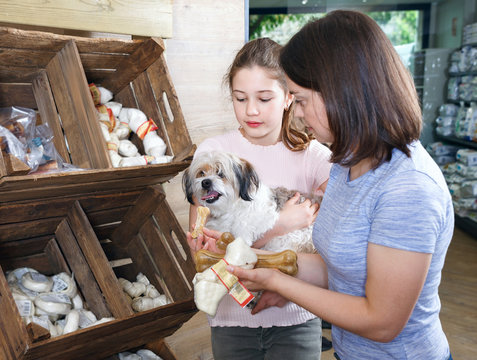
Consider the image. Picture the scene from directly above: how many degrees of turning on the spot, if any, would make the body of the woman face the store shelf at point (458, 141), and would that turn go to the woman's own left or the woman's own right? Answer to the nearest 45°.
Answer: approximately 90° to the woman's own right

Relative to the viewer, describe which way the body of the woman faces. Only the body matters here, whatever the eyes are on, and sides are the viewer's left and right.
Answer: facing to the left of the viewer

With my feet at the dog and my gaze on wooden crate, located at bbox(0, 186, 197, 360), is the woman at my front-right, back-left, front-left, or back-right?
back-left

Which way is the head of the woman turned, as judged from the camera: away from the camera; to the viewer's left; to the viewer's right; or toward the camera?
to the viewer's left

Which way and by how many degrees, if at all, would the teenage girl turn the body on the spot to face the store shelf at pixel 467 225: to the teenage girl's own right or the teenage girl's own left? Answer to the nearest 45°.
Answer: approximately 135° to the teenage girl's own left

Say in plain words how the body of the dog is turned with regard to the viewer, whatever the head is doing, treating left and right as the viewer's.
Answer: facing the viewer and to the left of the viewer

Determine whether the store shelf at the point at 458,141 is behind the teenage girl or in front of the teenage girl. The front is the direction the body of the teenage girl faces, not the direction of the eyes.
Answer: behind

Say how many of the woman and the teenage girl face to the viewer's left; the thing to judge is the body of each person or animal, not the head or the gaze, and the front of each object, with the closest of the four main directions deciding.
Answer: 1

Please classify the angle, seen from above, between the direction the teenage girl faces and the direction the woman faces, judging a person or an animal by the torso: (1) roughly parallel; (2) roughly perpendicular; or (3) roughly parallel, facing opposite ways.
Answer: roughly perpendicular
